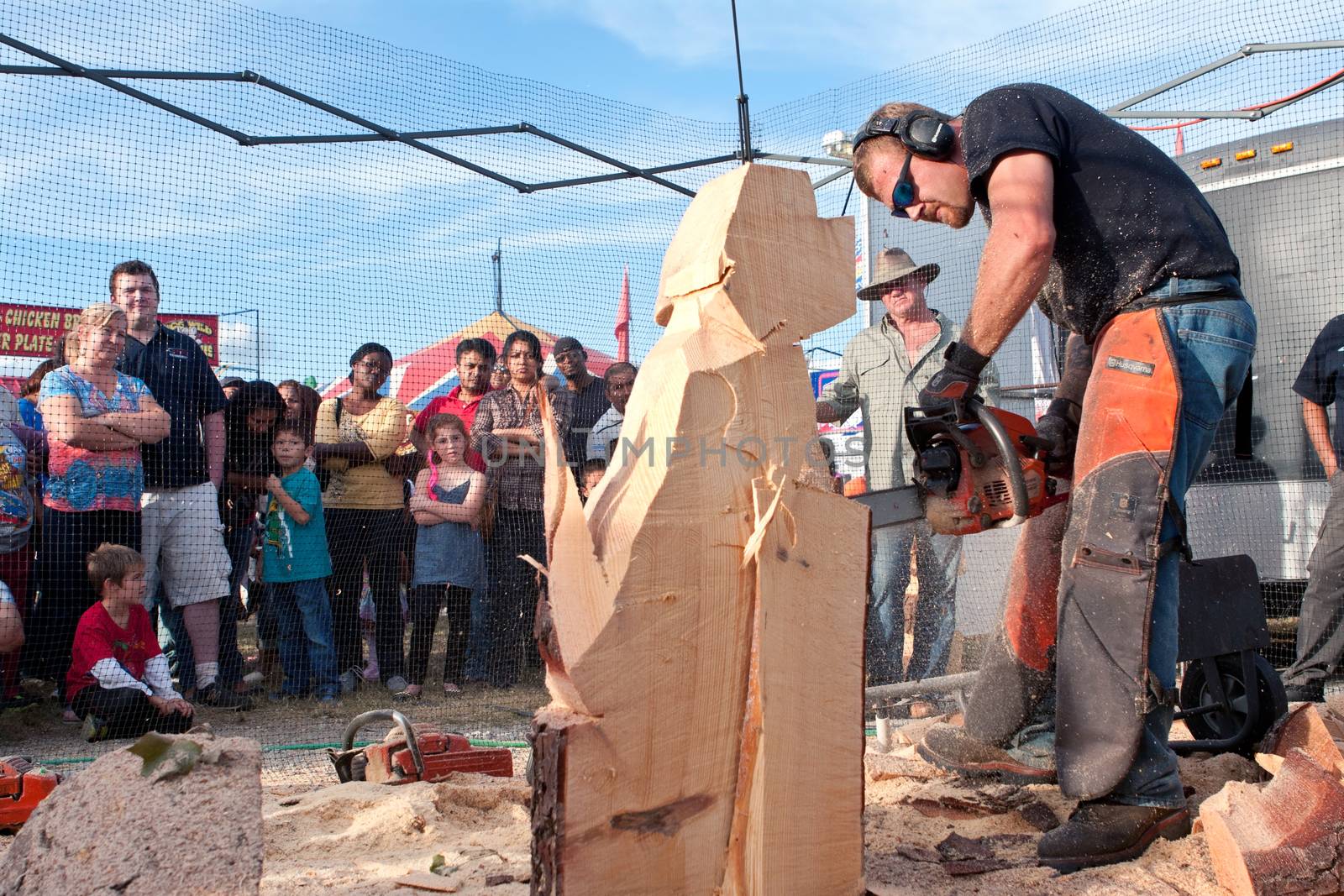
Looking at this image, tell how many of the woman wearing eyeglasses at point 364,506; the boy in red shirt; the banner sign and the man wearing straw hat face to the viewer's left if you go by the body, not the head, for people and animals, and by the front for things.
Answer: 0

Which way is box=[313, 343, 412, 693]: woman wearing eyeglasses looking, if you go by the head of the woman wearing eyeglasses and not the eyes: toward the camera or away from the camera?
toward the camera

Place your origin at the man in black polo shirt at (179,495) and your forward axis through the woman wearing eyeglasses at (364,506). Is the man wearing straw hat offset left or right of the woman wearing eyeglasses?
right

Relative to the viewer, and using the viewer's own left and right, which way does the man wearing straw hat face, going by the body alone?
facing the viewer

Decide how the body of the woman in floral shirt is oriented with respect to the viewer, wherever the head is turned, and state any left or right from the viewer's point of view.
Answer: facing the viewer and to the right of the viewer

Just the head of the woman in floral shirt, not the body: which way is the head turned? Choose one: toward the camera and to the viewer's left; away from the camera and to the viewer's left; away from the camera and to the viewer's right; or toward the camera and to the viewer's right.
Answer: toward the camera and to the viewer's right

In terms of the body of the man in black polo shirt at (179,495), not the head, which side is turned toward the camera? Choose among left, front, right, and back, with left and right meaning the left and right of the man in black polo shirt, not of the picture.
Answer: front

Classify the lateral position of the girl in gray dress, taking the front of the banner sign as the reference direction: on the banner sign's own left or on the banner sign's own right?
on the banner sign's own left

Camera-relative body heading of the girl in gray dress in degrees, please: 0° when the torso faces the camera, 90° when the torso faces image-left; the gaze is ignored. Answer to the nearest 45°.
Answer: approximately 0°

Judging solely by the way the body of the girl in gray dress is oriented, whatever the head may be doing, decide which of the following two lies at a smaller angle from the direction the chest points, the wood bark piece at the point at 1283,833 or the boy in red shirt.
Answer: the wood bark piece

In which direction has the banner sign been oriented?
toward the camera

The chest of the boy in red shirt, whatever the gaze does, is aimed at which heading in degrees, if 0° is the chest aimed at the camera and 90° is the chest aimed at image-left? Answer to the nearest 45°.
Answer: approximately 315°

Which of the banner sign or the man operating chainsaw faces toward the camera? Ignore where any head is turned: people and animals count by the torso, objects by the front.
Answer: the banner sign

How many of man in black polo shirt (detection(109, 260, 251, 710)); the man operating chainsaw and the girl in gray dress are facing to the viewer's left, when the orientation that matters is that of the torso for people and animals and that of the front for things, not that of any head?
1
